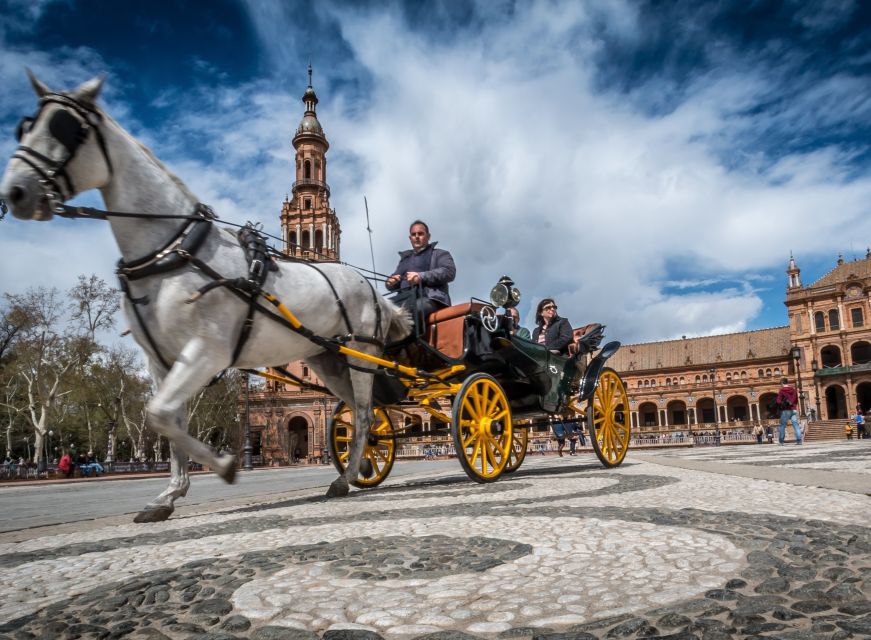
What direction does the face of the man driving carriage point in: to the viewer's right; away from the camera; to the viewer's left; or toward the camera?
toward the camera

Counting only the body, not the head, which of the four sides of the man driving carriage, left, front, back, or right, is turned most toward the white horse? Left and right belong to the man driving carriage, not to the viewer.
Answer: front

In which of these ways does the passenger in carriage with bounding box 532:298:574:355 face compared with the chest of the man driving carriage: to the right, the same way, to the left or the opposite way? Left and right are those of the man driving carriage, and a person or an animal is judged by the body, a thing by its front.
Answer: the same way

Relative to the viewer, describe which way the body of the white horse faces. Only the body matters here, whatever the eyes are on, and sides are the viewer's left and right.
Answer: facing the viewer and to the left of the viewer

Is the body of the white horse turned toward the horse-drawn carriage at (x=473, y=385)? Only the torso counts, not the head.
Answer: no

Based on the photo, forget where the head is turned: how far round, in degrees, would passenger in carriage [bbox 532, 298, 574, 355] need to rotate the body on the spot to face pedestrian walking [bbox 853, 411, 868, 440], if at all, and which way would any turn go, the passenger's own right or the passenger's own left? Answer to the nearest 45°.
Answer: approximately 180°

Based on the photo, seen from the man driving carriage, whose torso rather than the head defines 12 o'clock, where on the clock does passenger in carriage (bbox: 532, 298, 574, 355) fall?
The passenger in carriage is roughly at 6 o'clock from the man driving carriage.

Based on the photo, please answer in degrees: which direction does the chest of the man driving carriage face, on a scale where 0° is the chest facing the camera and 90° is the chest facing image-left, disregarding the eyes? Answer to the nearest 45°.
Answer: approximately 45°

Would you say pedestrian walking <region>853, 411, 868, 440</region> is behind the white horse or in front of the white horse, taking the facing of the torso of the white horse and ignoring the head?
behind

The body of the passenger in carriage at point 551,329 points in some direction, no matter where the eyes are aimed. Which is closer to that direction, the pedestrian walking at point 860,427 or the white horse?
the white horse

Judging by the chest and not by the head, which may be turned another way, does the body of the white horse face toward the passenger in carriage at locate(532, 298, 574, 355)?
no

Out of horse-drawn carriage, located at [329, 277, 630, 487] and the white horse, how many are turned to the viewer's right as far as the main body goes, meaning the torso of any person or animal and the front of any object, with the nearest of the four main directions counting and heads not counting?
0

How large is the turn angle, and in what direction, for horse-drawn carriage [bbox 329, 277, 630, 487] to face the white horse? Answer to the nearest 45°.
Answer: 0° — it already faces it

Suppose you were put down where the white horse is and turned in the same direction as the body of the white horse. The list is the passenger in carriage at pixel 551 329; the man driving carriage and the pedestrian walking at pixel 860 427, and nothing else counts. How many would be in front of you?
0

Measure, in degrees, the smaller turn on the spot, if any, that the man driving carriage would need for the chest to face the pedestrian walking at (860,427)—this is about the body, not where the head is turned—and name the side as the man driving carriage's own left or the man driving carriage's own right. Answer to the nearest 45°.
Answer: approximately 180°
